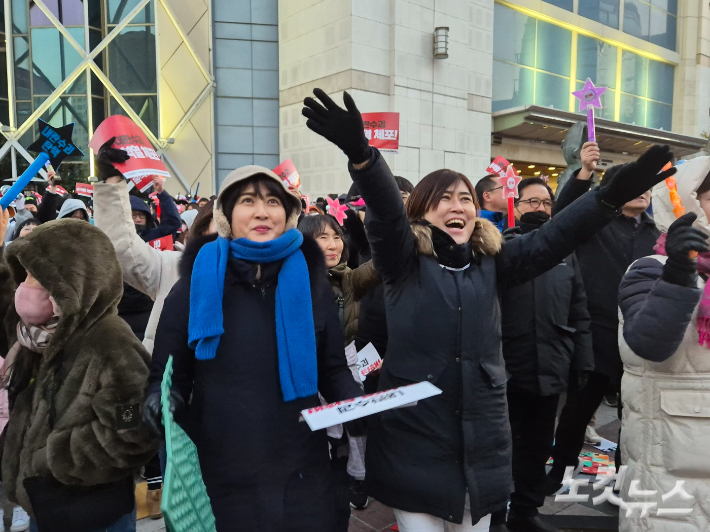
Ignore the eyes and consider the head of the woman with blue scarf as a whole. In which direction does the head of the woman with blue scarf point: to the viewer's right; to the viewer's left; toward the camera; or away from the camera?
toward the camera

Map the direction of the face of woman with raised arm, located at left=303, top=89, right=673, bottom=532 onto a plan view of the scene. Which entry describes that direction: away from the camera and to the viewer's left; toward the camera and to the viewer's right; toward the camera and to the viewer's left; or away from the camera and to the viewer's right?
toward the camera and to the viewer's right

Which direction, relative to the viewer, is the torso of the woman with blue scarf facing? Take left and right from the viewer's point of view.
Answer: facing the viewer

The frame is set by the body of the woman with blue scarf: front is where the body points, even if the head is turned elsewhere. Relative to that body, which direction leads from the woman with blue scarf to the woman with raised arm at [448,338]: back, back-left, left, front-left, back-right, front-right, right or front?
left
